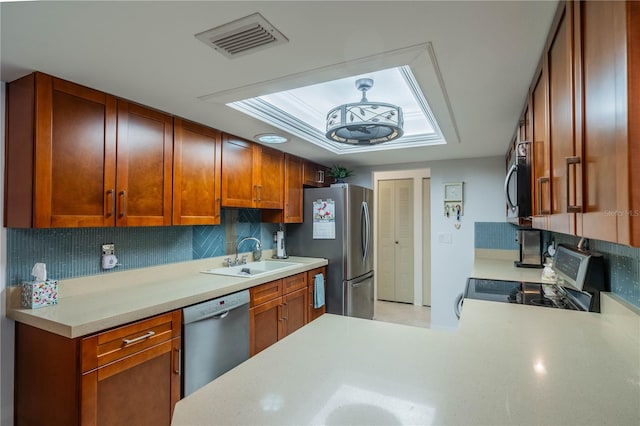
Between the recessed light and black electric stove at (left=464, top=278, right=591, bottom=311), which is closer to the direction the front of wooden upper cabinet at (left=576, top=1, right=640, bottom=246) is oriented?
the recessed light

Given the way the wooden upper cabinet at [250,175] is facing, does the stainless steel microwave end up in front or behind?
in front

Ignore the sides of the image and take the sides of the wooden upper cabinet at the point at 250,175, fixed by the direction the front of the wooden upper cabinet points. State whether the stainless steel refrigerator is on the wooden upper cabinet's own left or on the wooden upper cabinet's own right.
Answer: on the wooden upper cabinet's own left

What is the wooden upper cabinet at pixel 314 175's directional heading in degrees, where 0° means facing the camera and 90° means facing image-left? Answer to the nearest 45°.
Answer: approximately 315°

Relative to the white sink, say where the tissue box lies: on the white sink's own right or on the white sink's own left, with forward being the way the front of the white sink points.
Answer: on the white sink's own right

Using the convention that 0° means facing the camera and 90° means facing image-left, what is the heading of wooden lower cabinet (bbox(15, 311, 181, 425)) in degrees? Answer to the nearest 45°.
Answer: approximately 315°

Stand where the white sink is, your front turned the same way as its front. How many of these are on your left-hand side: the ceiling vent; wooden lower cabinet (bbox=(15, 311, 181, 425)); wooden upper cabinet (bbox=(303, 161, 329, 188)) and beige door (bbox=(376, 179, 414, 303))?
2
